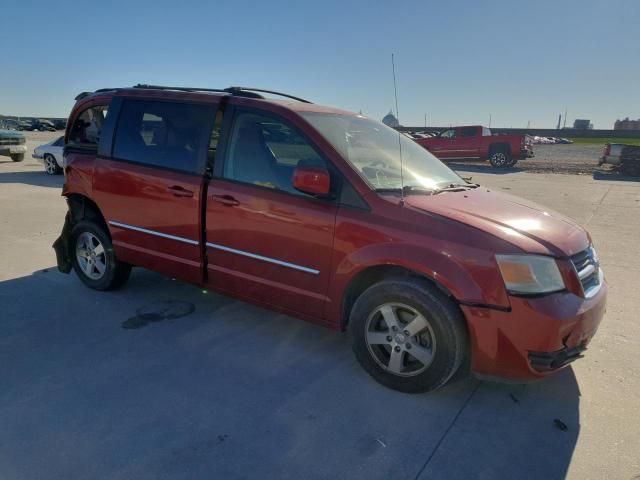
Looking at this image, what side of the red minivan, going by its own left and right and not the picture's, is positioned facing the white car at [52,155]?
back

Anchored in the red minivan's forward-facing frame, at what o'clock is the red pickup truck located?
The red pickup truck is roughly at 8 o'clock from the red minivan.

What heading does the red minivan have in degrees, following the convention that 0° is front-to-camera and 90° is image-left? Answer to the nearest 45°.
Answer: approximately 315°
